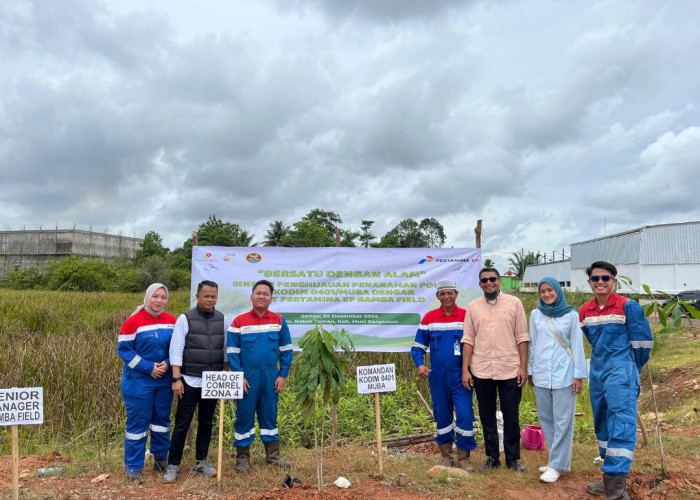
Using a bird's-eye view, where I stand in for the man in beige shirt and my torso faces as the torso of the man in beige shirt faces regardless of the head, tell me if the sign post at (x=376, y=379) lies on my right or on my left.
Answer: on my right

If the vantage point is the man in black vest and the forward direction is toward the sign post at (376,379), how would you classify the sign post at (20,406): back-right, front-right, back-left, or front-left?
back-right

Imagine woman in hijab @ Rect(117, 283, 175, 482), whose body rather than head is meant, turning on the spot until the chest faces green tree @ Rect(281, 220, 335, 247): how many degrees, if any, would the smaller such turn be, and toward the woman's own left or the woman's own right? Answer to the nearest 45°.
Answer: approximately 135° to the woman's own left

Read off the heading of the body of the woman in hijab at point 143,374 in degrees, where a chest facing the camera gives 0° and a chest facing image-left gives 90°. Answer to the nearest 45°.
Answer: approximately 315°

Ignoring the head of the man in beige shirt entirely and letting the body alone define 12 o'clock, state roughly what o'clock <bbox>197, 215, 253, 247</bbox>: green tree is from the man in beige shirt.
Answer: The green tree is roughly at 5 o'clock from the man in beige shirt.
